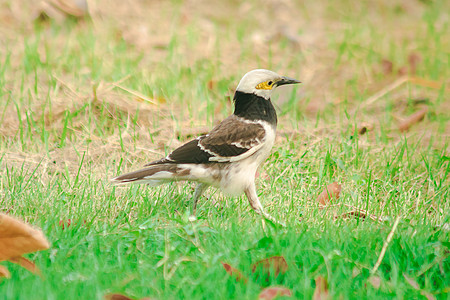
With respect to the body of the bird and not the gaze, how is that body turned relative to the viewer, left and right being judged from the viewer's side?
facing to the right of the viewer

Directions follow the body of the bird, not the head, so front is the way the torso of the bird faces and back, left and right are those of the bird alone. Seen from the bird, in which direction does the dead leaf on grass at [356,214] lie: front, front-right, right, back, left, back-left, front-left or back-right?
front

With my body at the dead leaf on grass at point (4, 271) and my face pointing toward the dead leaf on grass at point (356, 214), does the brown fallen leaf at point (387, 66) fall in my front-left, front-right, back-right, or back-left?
front-left

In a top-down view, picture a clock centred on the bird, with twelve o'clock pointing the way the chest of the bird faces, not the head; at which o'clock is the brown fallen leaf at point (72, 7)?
The brown fallen leaf is roughly at 8 o'clock from the bird.

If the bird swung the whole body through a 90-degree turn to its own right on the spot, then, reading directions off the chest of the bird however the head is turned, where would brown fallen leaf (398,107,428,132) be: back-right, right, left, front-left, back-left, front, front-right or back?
back-left

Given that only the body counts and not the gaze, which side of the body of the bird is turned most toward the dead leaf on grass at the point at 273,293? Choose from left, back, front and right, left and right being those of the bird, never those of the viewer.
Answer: right

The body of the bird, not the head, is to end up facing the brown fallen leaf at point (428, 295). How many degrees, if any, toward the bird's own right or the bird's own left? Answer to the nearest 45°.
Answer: approximately 45° to the bird's own right

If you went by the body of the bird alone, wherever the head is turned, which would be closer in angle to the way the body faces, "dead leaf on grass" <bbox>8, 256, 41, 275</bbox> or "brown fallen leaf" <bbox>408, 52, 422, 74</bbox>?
the brown fallen leaf

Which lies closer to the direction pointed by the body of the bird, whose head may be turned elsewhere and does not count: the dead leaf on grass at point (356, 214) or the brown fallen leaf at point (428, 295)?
the dead leaf on grass

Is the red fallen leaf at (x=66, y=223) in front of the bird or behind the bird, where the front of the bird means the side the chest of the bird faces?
behind

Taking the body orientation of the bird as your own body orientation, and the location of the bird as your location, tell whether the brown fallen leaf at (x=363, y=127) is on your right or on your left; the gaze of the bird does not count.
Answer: on your left

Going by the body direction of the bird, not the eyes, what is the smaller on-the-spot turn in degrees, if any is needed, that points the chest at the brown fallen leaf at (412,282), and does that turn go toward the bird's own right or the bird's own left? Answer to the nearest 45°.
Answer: approximately 45° to the bird's own right

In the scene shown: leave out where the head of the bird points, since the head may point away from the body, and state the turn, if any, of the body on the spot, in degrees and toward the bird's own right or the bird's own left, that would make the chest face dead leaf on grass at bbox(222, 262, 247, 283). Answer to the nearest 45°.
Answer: approximately 90° to the bird's own right

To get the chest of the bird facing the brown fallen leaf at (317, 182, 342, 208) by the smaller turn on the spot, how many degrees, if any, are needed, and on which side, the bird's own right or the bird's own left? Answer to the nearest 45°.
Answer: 0° — it already faces it

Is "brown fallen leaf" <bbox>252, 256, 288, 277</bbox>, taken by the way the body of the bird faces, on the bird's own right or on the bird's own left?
on the bird's own right

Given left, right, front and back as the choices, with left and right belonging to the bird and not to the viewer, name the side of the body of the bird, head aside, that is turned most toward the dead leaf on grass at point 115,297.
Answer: right

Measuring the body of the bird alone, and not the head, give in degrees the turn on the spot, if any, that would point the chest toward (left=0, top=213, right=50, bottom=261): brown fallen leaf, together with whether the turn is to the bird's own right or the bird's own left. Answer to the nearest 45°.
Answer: approximately 135° to the bird's own right
